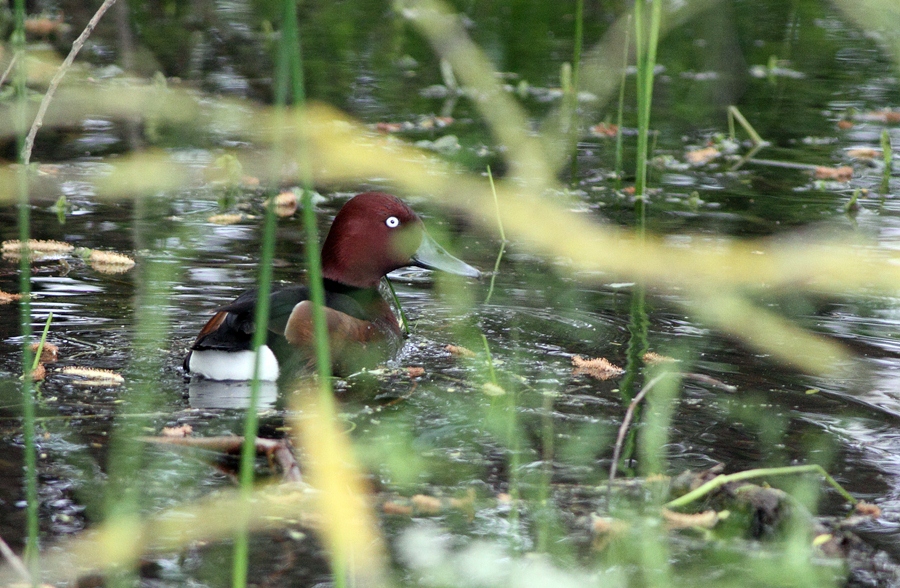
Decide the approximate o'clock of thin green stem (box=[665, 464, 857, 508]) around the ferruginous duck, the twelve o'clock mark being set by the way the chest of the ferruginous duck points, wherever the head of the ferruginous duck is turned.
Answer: The thin green stem is roughly at 2 o'clock from the ferruginous duck.

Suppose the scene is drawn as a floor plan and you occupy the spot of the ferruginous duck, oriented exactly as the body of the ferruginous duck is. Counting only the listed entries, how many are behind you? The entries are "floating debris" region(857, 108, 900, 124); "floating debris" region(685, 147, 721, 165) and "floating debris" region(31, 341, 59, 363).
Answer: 1

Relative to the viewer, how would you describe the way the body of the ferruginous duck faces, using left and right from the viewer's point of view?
facing to the right of the viewer

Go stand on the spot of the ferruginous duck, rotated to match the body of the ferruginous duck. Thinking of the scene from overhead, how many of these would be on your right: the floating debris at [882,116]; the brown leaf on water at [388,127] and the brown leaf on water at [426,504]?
1

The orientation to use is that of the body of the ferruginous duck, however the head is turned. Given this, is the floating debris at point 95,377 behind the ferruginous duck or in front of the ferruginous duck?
behind

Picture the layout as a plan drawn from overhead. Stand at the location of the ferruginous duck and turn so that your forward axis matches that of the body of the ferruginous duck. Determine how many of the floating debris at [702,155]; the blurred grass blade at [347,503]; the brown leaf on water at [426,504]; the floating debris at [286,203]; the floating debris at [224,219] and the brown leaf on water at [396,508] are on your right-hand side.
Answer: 3

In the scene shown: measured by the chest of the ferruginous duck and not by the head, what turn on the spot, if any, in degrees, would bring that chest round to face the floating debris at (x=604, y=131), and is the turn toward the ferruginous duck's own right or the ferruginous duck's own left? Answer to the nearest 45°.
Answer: approximately 45° to the ferruginous duck's own left

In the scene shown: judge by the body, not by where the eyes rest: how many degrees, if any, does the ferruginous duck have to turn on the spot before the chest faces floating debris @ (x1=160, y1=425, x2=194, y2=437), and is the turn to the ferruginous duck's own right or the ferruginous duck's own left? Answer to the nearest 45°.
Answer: approximately 135° to the ferruginous duck's own right

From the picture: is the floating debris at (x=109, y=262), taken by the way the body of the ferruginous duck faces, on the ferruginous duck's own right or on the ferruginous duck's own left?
on the ferruginous duck's own left

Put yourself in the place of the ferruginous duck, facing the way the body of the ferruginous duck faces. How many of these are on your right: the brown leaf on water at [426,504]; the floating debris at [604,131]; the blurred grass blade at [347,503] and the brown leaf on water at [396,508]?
3

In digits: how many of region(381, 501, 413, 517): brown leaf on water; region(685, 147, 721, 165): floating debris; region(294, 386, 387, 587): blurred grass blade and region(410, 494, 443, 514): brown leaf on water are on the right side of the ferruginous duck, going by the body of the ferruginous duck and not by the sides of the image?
3

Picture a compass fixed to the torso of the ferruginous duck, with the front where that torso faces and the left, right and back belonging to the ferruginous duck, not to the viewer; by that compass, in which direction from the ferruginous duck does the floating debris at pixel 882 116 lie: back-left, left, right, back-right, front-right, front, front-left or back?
front-left

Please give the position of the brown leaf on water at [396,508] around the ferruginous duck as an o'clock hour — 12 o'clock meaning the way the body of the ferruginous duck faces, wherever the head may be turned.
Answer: The brown leaf on water is roughly at 3 o'clock from the ferruginous duck.
